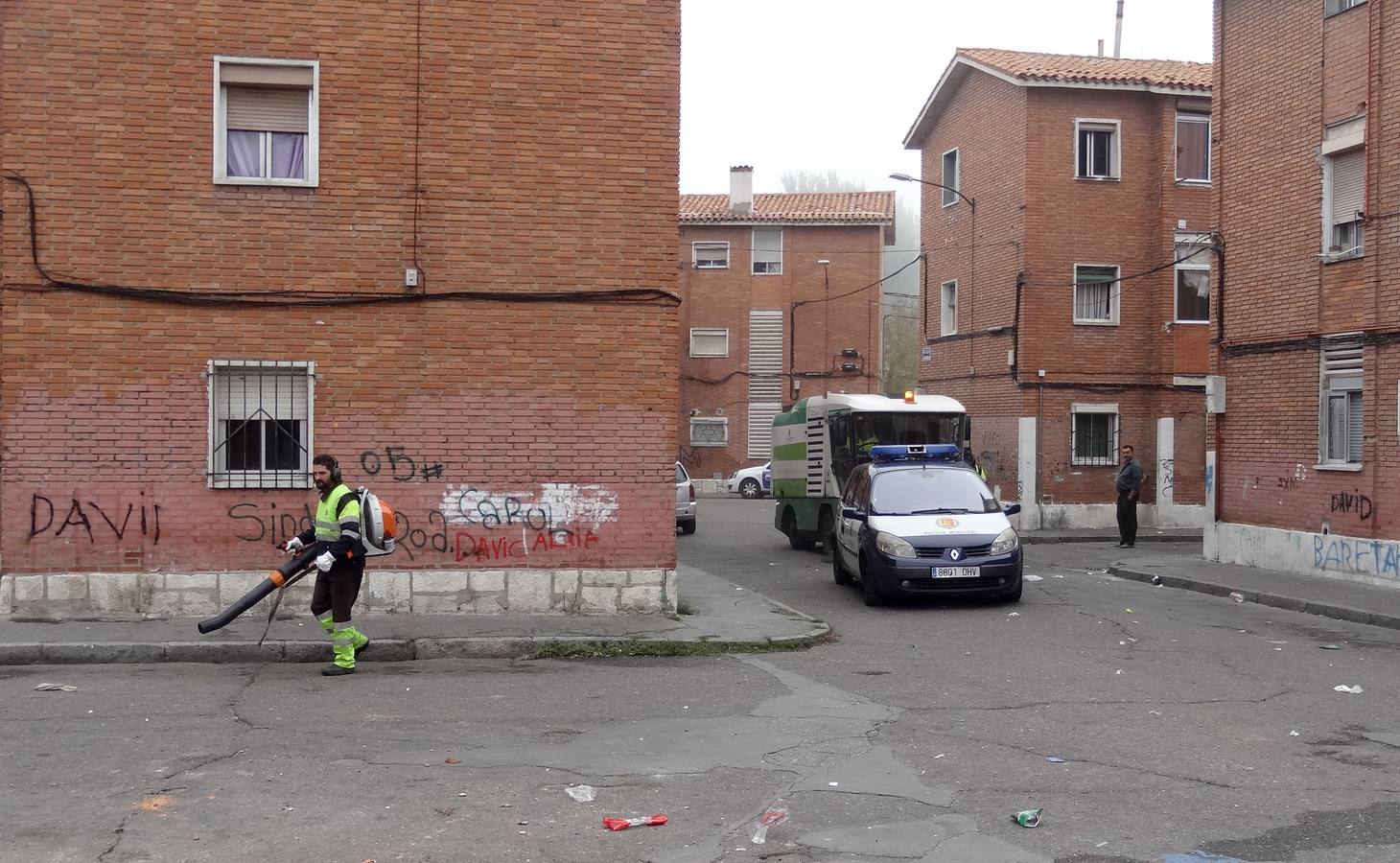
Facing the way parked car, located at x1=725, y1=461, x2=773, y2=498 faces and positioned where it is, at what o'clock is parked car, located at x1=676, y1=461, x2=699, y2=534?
parked car, located at x1=676, y1=461, x2=699, y2=534 is roughly at 9 o'clock from parked car, located at x1=725, y1=461, x2=773, y2=498.

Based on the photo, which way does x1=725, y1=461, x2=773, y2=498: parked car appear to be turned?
to the viewer's left

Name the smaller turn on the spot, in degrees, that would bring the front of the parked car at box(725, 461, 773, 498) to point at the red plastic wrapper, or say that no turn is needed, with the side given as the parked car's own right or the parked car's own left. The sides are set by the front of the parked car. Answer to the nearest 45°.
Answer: approximately 90° to the parked car's own left

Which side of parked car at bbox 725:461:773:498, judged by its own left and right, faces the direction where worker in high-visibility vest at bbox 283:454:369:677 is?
left

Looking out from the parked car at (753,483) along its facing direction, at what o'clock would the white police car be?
The white police car is roughly at 9 o'clock from the parked car.
